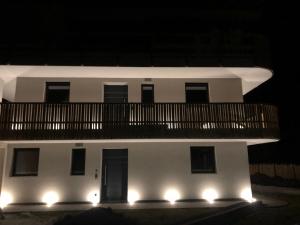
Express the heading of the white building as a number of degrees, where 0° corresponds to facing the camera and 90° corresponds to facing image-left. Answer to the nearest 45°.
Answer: approximately 0°
